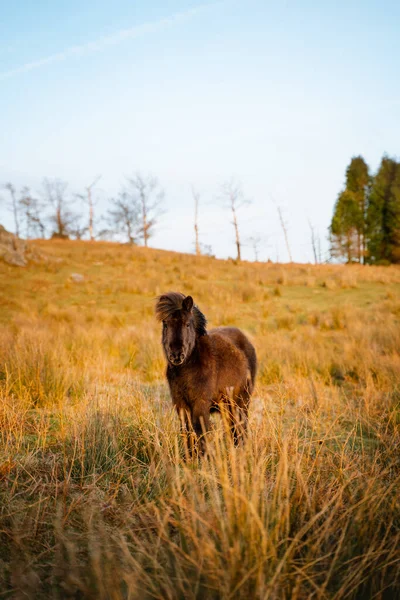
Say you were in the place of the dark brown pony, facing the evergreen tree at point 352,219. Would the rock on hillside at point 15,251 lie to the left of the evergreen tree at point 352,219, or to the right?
left

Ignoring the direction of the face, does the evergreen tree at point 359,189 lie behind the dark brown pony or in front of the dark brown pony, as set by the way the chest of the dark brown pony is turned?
behind

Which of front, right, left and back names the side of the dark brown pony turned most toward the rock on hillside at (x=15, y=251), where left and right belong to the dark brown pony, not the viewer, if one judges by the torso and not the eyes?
right

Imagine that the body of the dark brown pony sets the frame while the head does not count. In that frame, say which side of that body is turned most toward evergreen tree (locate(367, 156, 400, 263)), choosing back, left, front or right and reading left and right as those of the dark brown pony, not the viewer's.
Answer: back

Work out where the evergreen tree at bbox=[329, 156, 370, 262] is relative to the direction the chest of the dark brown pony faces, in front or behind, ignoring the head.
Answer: behind
